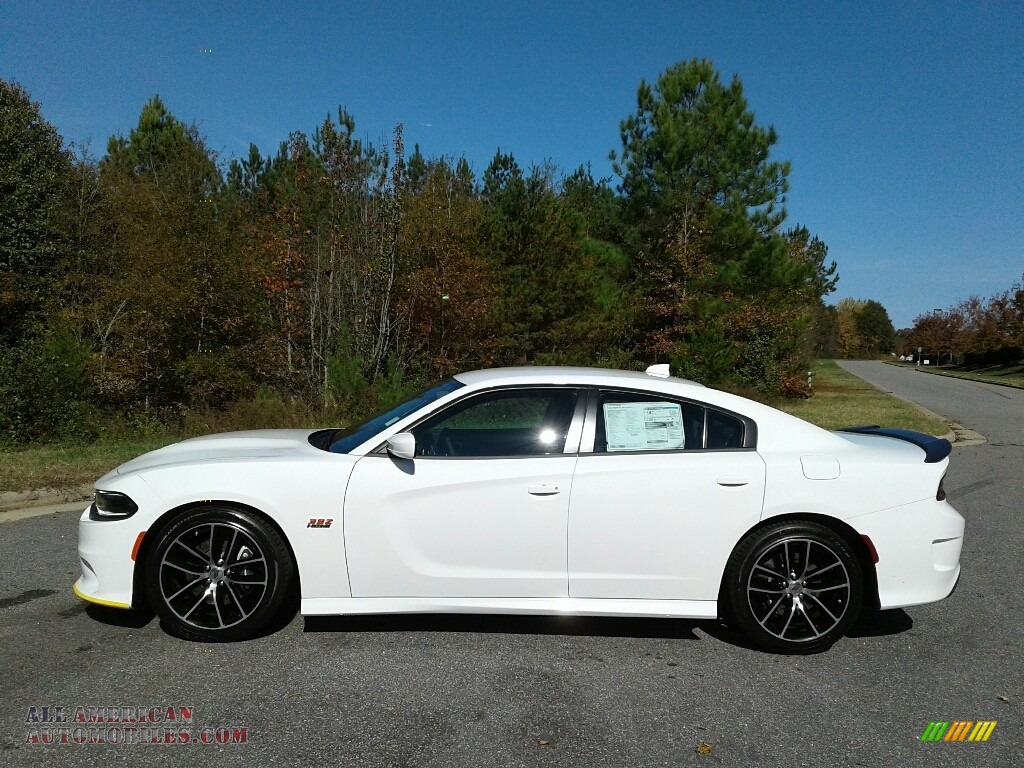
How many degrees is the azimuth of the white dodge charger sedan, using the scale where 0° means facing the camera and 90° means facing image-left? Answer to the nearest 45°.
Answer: approximately 90°

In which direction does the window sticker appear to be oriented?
toward the camera
